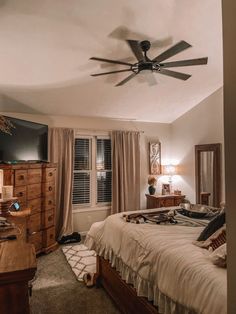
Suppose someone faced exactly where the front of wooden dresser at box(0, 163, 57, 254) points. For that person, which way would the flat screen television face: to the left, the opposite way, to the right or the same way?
the same way

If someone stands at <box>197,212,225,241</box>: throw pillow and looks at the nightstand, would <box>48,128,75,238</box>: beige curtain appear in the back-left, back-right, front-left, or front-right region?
front-left

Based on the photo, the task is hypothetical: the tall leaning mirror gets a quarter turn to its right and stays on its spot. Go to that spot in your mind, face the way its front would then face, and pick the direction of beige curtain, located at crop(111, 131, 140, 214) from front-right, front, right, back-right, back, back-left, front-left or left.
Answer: front-left

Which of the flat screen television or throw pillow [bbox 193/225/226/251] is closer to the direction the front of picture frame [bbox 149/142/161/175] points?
the throw pillow

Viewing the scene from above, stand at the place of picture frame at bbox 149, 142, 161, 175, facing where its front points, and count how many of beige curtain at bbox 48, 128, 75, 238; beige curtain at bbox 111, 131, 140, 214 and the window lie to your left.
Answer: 0

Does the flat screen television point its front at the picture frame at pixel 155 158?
no

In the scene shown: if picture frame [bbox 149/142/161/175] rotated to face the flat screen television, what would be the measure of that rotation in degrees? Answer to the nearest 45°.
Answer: approximately 45° to its right

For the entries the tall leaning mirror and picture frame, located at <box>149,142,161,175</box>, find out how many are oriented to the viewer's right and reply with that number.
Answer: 0

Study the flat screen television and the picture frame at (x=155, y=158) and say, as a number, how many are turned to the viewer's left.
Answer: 0

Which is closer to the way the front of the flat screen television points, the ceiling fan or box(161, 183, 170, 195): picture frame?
the ceiling fan

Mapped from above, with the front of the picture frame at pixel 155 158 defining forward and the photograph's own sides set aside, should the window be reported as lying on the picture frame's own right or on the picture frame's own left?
on the picture frame's own right

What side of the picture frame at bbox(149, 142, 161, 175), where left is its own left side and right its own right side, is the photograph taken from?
front

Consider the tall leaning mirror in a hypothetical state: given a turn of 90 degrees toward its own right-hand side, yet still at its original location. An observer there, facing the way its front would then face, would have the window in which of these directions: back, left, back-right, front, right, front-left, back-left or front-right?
front-left

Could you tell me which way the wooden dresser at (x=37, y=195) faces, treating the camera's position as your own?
facing the viewer and to the right of the viewer

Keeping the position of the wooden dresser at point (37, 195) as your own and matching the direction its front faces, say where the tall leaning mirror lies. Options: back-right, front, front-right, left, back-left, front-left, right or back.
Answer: front-left
